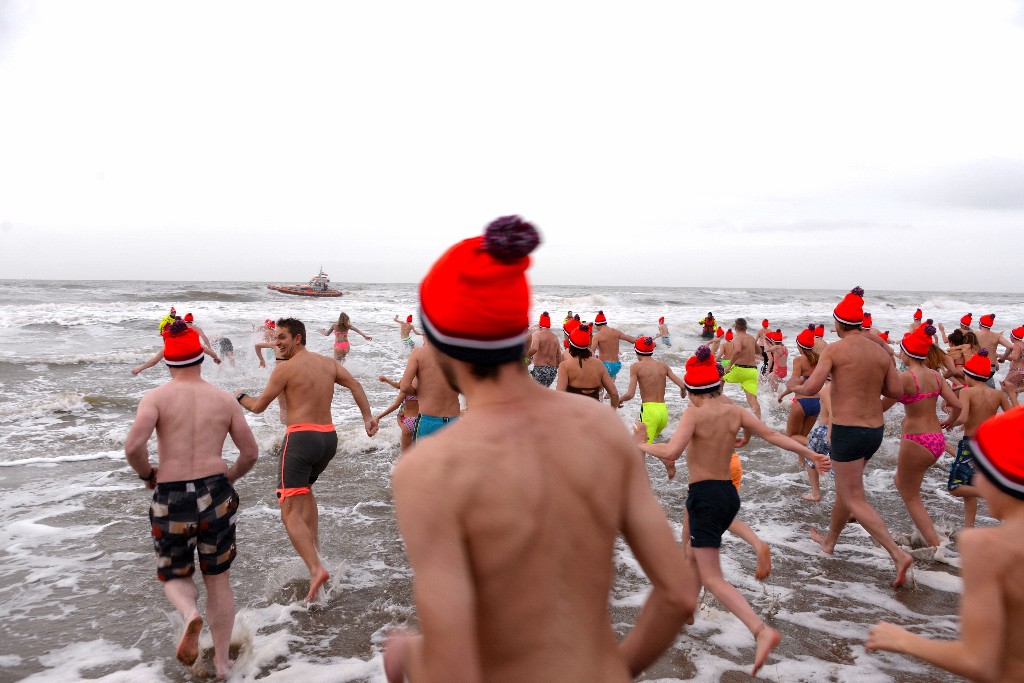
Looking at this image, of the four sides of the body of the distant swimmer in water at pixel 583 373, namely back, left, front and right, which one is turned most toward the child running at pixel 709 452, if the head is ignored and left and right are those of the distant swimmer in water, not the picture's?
back

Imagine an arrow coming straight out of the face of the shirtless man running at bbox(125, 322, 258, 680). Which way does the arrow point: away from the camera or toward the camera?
away from the camera

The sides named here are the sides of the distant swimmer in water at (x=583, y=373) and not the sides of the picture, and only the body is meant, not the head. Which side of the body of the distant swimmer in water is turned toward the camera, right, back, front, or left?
back

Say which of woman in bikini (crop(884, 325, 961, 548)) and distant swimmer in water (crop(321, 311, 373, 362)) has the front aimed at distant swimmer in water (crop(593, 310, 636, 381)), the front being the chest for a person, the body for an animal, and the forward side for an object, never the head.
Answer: the woman in bikini

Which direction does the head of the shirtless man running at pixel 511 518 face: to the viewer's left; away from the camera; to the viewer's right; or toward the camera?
away from the camera

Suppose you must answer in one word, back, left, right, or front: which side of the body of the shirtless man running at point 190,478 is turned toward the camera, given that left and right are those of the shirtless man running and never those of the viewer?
back

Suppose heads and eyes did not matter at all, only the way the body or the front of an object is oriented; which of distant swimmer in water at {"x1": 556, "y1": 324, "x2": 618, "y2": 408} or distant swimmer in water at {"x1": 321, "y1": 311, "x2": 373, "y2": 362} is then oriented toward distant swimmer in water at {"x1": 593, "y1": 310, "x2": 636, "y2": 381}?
distant swimmer in water at {"x1": 556, "y1": 324, "x2": 618, "y2": 408}

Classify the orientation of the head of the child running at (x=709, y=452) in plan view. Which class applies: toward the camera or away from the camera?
away from the camera

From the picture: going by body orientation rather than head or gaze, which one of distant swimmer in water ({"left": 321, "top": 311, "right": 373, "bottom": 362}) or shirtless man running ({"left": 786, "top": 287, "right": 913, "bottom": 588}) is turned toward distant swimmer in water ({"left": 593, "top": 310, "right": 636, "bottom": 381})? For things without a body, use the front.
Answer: the shirtless man running
